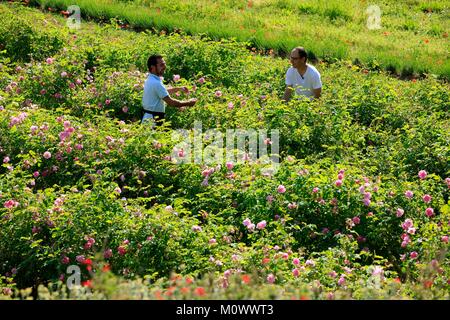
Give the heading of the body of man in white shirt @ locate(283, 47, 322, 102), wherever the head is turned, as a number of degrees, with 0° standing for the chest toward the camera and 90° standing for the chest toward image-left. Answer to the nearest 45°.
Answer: approximately 45°

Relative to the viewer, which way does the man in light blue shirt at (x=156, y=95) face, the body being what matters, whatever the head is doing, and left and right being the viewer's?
facing to the right of the viewer

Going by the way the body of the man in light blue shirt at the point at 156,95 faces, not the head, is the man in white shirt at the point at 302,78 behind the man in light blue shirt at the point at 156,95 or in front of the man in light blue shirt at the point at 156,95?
in front

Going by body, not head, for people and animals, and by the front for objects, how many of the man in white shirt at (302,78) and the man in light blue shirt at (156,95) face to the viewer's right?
1

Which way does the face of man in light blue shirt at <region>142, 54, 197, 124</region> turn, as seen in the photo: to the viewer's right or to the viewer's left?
to the viewer's right
